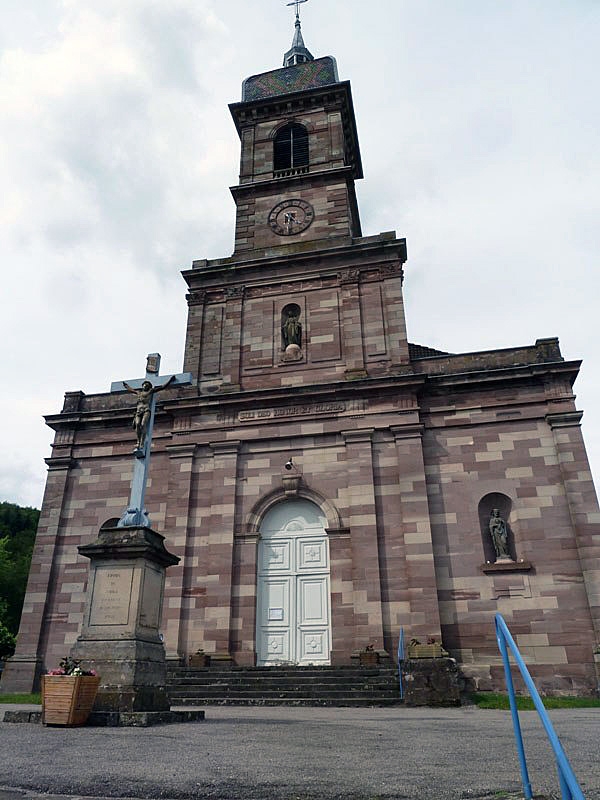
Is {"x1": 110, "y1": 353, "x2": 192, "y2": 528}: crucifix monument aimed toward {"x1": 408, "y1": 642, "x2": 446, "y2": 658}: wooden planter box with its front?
no

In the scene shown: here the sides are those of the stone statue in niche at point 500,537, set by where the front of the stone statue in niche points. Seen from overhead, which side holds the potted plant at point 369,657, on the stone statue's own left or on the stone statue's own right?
on the stone statue's own right

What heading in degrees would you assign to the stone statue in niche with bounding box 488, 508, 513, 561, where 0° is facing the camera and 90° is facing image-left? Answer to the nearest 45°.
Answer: approximately 0°

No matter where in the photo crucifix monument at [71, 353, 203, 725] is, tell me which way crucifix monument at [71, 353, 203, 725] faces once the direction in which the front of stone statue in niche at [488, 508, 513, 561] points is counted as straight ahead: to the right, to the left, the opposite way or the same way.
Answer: the same way

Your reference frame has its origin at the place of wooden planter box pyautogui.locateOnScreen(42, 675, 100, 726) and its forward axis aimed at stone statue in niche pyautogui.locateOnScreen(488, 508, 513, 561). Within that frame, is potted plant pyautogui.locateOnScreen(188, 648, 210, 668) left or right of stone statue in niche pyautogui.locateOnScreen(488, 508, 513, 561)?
left

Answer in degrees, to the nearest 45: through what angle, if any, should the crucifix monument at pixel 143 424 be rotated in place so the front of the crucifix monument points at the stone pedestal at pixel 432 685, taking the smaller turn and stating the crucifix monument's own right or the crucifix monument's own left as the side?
approximately 135° to the crucifix monument's own left

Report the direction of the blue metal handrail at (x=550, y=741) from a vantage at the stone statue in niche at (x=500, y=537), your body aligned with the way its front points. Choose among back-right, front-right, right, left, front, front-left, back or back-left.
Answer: front

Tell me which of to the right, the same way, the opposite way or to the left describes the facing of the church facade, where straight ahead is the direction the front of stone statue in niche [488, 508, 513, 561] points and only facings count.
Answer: the same way

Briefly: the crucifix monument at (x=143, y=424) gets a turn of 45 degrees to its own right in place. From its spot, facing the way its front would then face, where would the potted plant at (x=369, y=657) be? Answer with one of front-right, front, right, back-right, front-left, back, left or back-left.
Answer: back-right

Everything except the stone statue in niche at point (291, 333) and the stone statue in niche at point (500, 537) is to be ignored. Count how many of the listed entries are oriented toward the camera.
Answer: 2

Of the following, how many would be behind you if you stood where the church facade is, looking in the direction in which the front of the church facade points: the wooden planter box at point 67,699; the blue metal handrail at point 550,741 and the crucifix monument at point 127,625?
0

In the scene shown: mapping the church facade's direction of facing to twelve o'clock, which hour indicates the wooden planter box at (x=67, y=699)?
The wooden planter box is roughly at 1 o'clock from the church facade.

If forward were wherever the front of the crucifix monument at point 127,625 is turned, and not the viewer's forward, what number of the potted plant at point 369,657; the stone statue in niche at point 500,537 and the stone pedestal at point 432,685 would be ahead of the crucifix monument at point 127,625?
0

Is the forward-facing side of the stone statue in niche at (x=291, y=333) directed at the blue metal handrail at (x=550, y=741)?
yes

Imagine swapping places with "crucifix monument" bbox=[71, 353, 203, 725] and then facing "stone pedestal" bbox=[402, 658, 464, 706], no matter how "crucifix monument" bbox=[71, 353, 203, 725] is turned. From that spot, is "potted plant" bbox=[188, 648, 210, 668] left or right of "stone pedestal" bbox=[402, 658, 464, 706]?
left

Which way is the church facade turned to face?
toward the camera

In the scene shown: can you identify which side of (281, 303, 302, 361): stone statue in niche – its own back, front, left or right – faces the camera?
front

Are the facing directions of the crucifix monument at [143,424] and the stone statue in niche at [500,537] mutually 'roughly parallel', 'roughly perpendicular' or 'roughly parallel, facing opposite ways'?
roughly parallel

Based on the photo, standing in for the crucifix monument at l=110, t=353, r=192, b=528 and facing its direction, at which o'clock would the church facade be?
The church facade is roughly at 6 o'clock from the crucifix monument.

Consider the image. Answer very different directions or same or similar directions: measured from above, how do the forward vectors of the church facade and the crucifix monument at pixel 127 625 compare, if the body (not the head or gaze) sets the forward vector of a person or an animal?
same or similar directions

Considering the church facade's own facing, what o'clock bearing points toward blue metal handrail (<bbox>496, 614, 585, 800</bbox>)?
The blue metal handrail is roughly at 12 o'clock from the church facade.
